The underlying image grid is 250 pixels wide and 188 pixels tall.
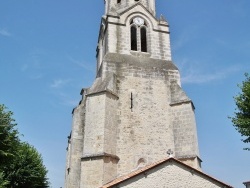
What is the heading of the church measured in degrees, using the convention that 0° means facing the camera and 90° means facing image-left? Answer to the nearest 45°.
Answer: approximately 0°

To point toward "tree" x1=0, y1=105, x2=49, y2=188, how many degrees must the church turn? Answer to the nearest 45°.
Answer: approximately 135° to its right

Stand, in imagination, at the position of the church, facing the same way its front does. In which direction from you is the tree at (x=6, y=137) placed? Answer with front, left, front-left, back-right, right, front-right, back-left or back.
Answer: right
